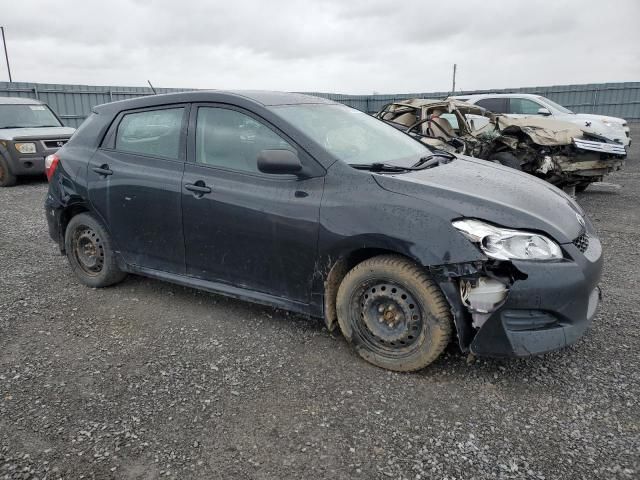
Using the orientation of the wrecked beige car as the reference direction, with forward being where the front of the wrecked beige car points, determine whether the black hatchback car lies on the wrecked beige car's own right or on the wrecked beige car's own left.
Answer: on the wrecked beige car's own right

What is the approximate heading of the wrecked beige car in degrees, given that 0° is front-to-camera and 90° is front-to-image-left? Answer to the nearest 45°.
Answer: approximately 315°

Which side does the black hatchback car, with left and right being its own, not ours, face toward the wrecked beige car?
left

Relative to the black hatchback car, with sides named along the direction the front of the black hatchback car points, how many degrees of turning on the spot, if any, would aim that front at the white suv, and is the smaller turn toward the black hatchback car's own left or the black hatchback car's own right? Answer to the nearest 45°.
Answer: approximately 90° to the black hatchback car's own left

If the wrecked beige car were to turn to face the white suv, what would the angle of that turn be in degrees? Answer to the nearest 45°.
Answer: approximately 135° to its left
